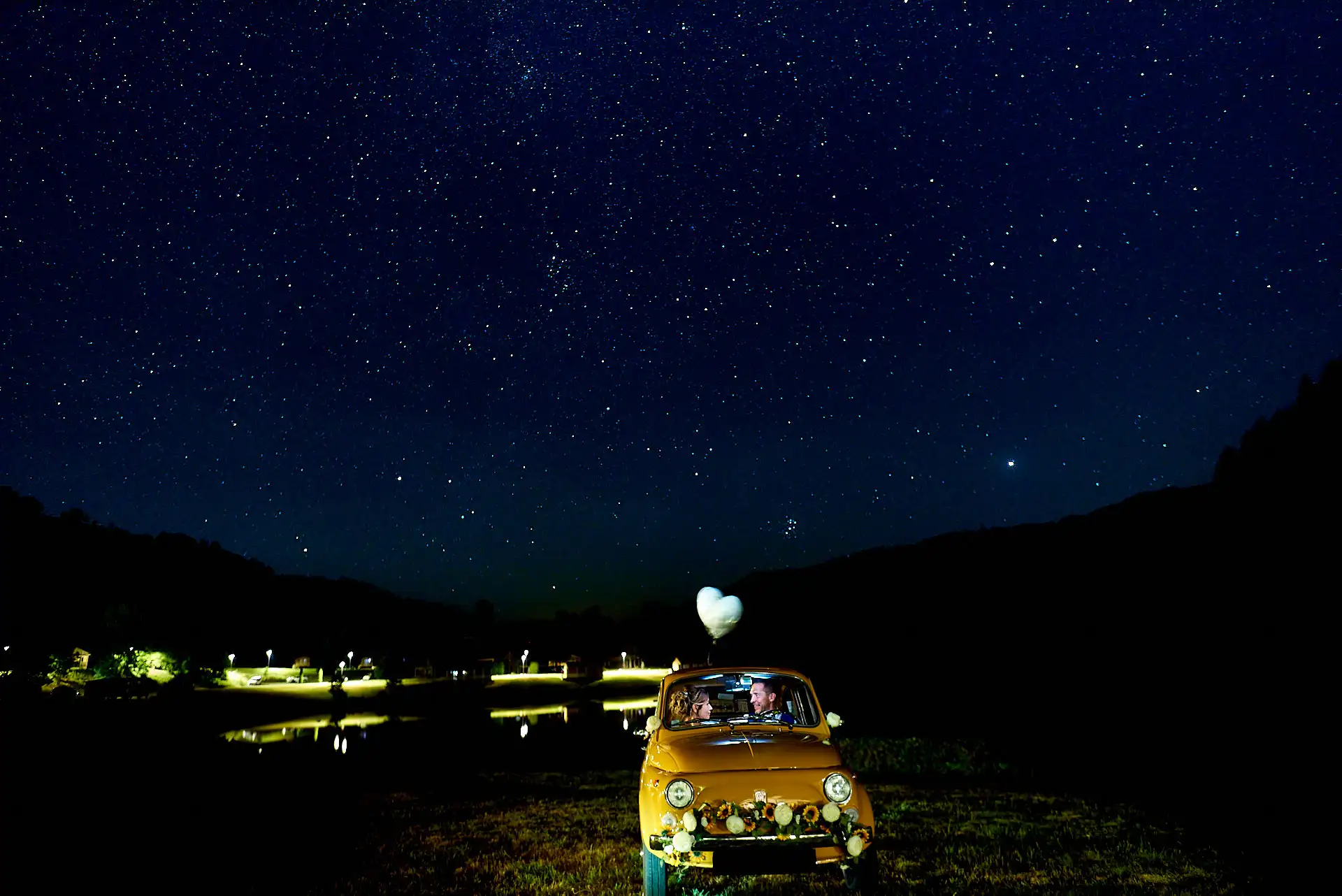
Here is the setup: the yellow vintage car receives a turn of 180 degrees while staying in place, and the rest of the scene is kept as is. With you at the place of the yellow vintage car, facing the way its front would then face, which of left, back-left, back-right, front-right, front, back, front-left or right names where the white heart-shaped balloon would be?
front

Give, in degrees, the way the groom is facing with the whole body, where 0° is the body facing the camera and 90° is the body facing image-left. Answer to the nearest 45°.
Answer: approximately 45°

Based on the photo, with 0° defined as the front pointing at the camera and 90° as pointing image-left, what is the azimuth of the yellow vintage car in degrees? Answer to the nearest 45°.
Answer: approximately 0°

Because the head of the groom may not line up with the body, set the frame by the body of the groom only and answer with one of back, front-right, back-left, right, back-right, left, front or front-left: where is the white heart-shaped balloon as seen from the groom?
back-right
